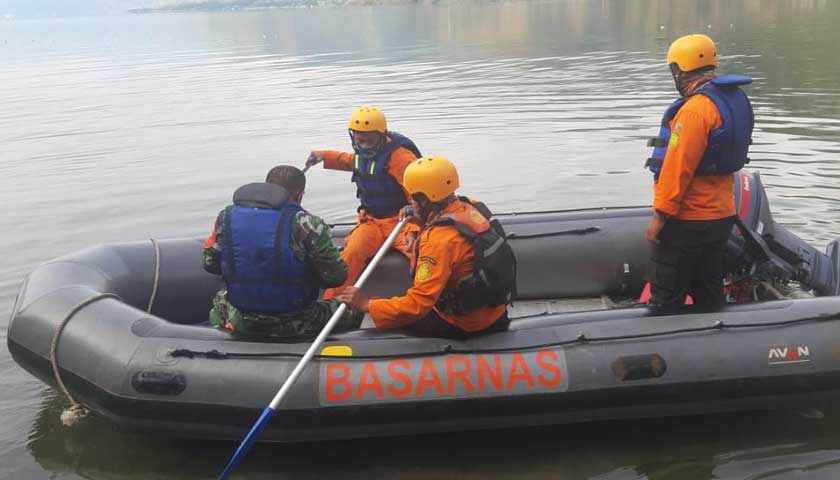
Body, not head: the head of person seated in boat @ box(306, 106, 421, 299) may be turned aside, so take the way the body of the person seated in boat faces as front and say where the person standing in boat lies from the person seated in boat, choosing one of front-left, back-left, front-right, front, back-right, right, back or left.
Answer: left

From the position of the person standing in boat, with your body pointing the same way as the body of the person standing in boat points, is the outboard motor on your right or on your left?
on your right

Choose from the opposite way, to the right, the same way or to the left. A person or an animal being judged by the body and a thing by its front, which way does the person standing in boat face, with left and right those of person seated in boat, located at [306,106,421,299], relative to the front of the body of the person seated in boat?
to the right

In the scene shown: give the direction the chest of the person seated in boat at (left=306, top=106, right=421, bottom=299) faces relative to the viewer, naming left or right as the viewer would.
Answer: facing the viewer and to the left of the viewer

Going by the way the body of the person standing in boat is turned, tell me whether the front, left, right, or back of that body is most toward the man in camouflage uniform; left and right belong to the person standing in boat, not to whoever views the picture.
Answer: front

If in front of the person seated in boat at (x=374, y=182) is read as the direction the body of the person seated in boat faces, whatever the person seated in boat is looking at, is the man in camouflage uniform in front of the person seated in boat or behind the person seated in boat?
in front

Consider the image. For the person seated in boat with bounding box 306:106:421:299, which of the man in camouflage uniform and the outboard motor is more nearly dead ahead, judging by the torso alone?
the man in camouflage uniform

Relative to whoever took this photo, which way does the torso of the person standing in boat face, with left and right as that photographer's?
facing to the left of the viewer

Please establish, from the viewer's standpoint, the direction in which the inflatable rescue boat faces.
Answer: facing to the left of the viewer

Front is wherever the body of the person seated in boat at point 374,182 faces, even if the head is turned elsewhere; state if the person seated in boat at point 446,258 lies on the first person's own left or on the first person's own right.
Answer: on the first person's own left

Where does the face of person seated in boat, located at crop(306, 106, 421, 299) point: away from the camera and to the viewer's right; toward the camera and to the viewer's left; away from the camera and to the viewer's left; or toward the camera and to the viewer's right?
toward the camera and to the viewer's left

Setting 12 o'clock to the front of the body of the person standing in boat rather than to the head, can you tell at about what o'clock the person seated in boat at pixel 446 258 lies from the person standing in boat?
The person seated in boat is roughly at 11 o'clock from the person standing in boat.
